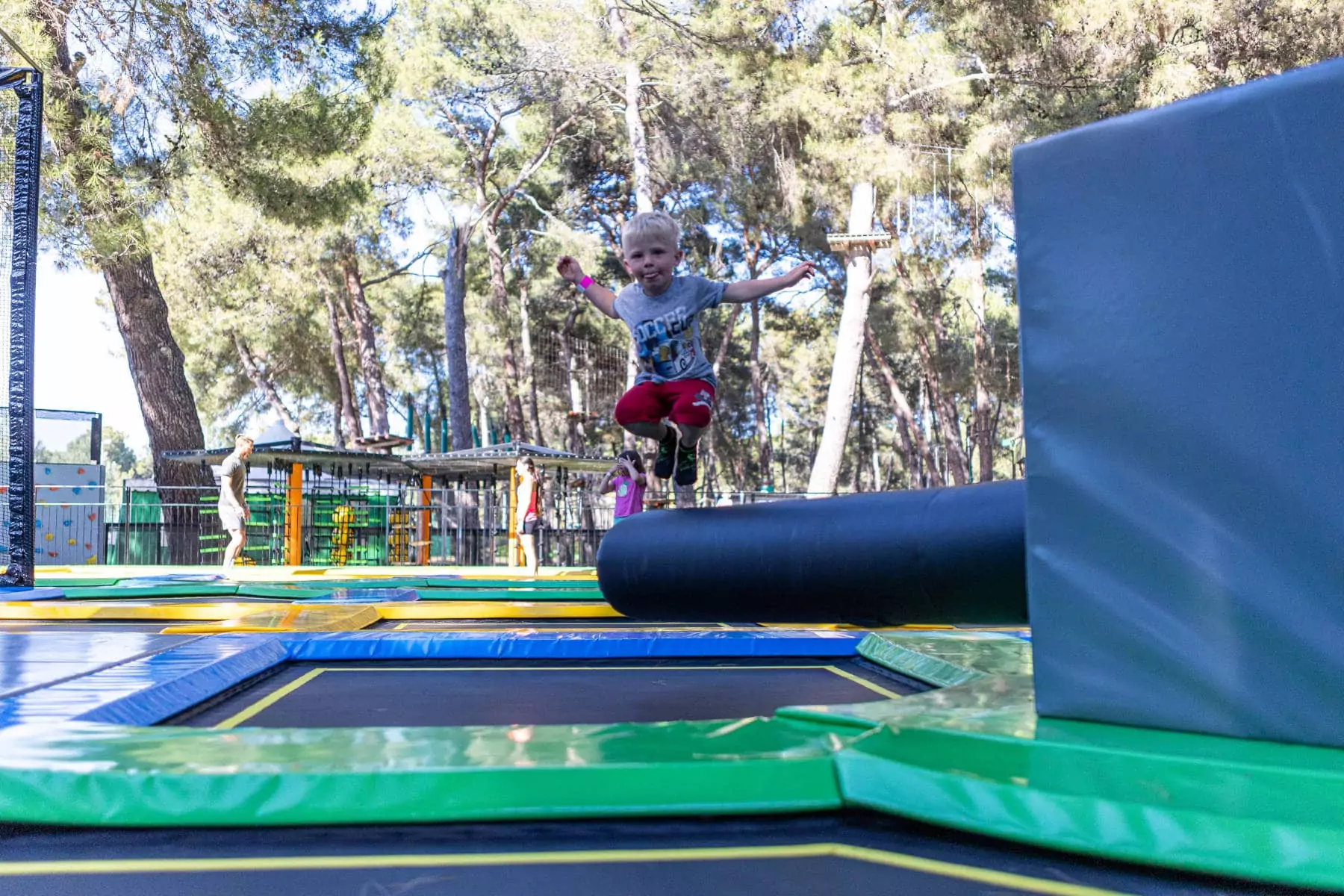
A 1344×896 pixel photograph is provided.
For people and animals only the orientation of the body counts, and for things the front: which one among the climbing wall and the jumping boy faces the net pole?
the climbing wall

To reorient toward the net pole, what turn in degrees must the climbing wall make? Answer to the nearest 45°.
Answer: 0° — it already faces it

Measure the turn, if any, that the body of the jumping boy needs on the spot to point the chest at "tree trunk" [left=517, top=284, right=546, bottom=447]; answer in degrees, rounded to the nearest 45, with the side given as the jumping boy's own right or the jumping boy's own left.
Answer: approximately 180°

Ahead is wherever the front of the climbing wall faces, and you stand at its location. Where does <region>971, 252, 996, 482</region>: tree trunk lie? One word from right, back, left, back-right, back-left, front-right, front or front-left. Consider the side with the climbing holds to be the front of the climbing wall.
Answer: left

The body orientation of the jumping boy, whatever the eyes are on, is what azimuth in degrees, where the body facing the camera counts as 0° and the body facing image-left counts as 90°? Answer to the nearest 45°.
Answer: approximately 0°

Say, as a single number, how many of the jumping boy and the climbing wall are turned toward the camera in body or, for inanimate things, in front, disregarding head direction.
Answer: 2

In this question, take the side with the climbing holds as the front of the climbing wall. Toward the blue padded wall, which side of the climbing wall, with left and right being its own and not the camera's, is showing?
front

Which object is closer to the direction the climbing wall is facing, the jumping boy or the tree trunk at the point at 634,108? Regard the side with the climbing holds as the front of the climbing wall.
the jumping boy

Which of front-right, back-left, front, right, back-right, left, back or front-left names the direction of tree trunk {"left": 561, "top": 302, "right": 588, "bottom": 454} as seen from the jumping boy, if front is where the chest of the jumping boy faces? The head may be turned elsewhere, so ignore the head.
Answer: back

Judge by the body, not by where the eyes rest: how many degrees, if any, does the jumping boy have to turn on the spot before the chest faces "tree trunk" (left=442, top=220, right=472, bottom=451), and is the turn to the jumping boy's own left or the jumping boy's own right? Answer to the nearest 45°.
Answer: approximately 180°
